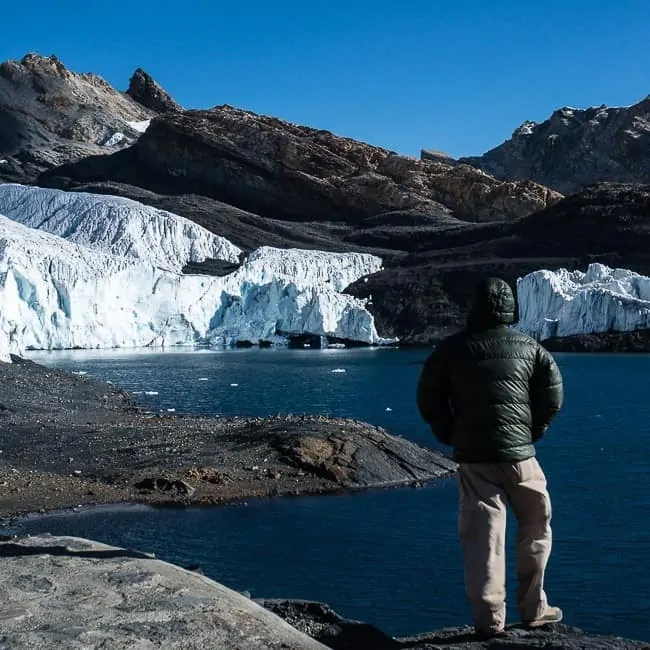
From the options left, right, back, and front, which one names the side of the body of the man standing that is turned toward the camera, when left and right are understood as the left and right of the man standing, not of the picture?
back

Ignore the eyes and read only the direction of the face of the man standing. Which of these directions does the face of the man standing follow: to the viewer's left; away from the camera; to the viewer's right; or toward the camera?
away from the camera

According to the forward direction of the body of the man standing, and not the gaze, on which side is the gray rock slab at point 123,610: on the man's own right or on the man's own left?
on the man's own left
